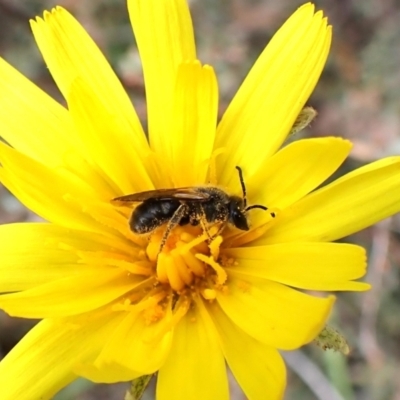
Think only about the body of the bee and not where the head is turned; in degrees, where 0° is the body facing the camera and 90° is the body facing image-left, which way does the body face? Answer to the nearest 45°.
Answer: approximately 270°
